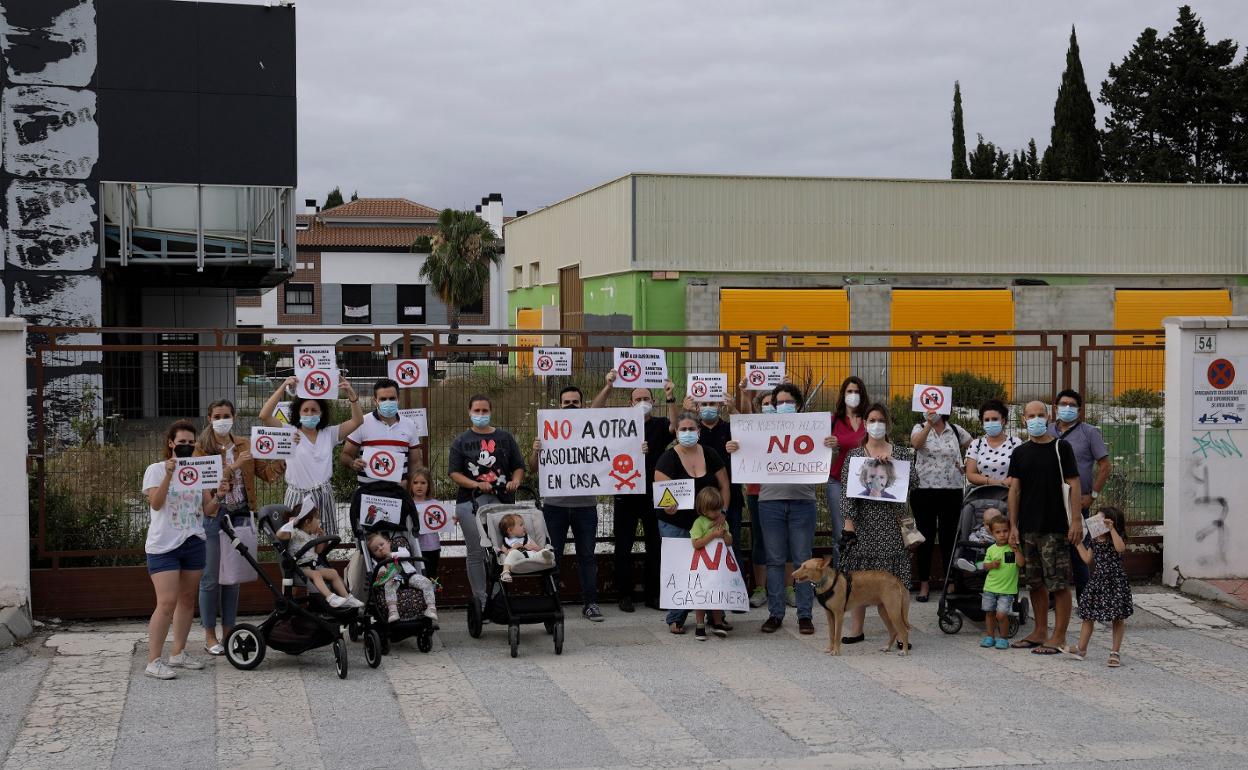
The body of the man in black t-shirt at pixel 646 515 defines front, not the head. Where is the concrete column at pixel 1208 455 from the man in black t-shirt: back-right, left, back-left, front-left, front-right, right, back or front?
left

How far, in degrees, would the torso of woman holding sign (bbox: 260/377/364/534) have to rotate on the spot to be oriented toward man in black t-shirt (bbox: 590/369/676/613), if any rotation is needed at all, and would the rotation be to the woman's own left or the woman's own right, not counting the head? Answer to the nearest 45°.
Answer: approximately 90° to the woman's own left

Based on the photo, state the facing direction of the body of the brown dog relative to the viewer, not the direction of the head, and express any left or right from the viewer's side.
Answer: facing to the left of the viewer

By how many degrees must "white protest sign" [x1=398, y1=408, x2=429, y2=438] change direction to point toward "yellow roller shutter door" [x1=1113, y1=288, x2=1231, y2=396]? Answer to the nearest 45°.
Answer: approximately 135° to its left

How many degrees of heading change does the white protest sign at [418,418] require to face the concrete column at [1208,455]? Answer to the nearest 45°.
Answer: approximately 90° to its left
